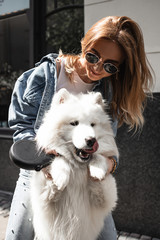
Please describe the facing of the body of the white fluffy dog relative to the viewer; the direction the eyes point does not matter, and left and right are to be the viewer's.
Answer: facing the viewer
